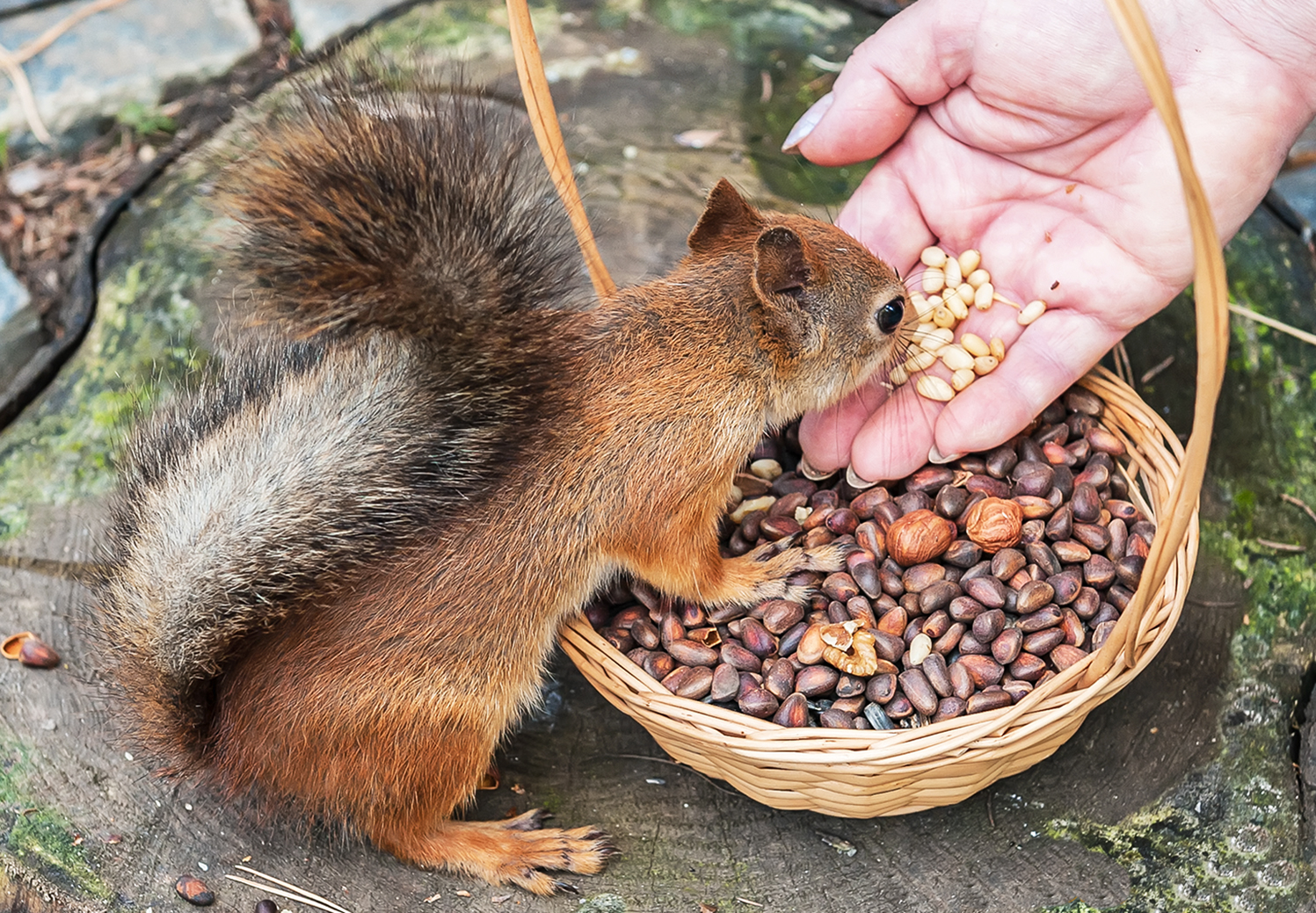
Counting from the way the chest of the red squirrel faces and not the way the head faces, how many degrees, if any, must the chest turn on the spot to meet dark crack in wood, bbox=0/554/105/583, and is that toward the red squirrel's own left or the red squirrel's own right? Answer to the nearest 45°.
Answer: approximately 135° to the red squirrel's own left

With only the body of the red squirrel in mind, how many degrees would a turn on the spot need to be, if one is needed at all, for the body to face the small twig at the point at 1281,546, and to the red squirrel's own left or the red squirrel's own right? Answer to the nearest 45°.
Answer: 0° — it already faces it

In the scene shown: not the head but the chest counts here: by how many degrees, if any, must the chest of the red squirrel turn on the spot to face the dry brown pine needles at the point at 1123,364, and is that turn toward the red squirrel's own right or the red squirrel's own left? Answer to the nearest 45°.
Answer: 0° — it already faces it

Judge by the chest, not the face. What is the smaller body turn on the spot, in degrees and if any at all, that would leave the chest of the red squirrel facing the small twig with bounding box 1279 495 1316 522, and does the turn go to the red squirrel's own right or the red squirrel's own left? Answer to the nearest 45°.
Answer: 0° — it already faces it

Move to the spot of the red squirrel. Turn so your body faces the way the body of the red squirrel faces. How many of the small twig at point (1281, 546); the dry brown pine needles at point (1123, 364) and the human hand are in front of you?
3

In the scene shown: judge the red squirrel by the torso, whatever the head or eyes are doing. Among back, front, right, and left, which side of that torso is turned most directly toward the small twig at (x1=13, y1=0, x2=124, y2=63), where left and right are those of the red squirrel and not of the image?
left

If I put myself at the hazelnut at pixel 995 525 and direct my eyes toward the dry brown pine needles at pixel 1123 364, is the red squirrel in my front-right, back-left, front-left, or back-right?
back-left

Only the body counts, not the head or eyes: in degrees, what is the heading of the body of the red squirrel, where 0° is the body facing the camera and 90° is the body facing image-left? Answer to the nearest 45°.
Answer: approximately 270°

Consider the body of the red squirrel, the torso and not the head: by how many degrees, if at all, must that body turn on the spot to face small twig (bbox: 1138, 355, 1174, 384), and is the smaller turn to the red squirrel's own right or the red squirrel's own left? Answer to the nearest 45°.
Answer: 0° — it already faces it

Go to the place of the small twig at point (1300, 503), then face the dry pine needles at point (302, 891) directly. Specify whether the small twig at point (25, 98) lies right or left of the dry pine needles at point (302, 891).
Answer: right
